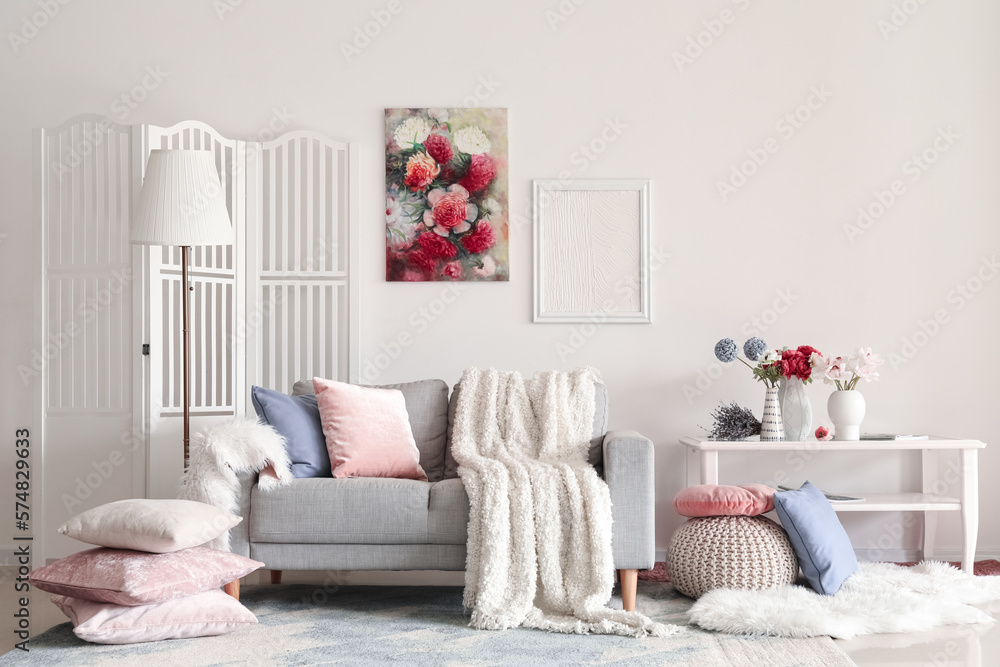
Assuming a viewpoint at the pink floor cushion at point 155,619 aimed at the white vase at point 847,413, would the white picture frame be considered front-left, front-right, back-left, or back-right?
front-left

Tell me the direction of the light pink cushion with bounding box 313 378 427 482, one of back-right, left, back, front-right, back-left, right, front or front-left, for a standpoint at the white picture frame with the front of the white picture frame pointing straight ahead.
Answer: front-right

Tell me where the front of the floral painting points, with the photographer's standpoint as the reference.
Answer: facing the viewer

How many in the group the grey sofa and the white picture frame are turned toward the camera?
2

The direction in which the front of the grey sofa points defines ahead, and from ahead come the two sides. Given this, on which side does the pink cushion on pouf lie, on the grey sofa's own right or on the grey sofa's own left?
on the grey sofa's own left

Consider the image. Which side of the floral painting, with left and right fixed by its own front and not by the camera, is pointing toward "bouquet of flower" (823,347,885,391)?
left

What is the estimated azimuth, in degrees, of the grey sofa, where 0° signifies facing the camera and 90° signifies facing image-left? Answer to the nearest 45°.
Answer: approximately 0°

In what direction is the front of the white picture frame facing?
toward the camera

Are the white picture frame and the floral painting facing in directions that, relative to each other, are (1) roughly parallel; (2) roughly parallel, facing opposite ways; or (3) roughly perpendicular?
roughly parallel

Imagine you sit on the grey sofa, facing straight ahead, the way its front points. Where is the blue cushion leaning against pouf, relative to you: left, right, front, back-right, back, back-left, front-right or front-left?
left

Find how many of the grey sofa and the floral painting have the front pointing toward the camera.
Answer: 2

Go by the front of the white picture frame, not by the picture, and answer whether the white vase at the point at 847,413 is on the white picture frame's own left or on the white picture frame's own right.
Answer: on the white picture frame's own left

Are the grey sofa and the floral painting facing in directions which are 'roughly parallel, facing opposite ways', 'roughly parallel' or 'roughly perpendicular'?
roughly parallel

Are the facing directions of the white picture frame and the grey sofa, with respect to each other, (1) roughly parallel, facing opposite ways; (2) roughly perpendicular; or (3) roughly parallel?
roughly parallel
